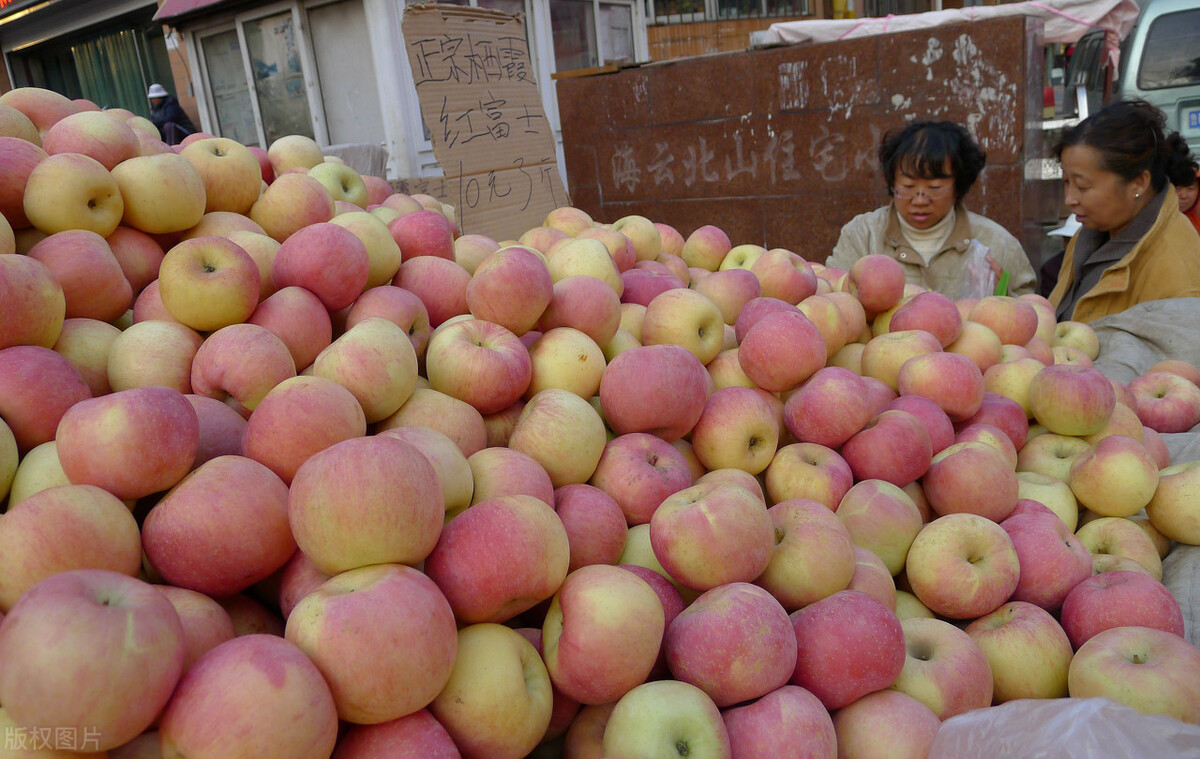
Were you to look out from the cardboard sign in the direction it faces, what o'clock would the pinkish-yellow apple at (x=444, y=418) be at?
The pinkish-yellow apple is roughly at 12 o'clock from the cardboard sign.

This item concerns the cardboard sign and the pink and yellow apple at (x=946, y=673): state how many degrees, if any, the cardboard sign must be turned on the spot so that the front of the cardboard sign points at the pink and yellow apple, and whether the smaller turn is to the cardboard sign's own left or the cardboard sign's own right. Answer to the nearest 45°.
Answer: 0° — it already faces it

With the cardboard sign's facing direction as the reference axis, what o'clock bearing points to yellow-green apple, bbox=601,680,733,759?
The yellow-green apple is roughly at 12 o'clock from the cardboard sign.

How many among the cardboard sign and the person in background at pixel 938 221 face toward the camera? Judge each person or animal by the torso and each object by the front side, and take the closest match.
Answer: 2

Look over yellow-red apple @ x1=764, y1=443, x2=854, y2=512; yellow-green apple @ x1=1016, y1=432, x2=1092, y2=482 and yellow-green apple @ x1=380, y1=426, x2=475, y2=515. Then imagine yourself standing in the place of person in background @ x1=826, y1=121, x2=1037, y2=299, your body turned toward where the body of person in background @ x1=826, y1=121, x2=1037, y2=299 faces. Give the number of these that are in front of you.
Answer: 3

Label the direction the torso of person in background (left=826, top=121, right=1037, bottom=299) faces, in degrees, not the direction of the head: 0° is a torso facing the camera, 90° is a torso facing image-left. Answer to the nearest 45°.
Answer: approximately 0°

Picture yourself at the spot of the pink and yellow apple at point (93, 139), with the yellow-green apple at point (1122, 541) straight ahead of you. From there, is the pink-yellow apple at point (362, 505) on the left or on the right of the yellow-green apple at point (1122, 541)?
right
